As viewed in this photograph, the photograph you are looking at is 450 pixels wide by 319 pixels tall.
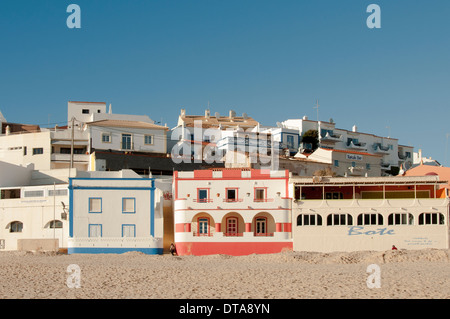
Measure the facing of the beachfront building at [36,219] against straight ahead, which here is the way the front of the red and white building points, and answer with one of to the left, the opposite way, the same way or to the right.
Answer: the same way

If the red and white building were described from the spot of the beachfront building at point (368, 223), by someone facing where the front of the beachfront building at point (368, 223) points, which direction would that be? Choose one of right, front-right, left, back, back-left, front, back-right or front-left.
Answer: right

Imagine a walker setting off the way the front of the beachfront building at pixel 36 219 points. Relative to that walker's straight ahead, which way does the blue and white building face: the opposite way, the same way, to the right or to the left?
the same way

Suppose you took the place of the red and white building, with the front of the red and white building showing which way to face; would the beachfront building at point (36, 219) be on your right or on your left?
on your right

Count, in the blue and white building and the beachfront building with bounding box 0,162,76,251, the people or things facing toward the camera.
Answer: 2

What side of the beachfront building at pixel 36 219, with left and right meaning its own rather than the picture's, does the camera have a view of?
front

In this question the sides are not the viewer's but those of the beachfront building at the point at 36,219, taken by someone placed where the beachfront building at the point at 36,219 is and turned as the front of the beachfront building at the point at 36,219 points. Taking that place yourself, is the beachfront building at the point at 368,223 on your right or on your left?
on your left

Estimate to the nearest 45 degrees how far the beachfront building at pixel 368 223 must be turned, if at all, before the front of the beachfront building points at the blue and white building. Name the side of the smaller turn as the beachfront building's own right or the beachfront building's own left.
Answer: approximately 90° to the beachfront building's own right

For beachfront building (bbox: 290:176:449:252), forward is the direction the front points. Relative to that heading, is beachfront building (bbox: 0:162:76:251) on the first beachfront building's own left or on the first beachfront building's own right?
on the first beachfront building's own right

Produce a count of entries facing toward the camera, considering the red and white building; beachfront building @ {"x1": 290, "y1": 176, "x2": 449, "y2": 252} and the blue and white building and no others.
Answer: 3

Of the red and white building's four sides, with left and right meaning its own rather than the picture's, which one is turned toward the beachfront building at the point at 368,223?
left

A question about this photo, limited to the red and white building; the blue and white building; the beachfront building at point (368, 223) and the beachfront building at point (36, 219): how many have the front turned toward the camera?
4

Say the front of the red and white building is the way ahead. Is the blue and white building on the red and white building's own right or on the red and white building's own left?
on the red and white building's own right

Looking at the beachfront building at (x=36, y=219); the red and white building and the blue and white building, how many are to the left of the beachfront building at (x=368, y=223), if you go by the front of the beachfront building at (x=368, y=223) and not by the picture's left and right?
0

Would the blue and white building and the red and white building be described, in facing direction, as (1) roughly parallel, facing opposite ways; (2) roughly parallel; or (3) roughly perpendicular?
roughly parallel

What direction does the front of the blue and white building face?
toward the camera

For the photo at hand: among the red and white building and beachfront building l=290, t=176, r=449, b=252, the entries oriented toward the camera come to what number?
2
